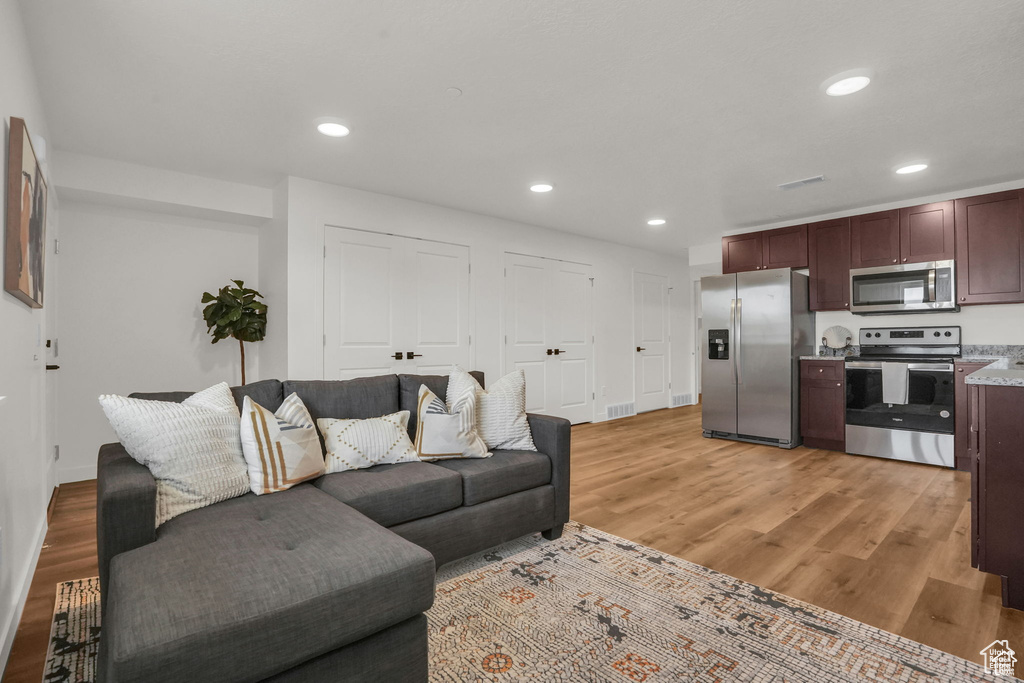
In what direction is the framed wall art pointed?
to the viewer's right

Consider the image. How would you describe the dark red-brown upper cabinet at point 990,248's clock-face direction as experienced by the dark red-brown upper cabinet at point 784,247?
the dark red-brown upper cabinet at point 990,248 is roughly at 8 o'clock from the dark red-brown upper cabinet at point 784,247.

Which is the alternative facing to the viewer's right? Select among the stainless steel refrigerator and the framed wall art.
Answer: the framed wall art

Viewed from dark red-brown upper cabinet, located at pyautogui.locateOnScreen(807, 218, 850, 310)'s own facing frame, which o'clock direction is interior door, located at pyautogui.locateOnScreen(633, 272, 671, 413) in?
The interior door is roughly at 4 o'clock from the dark red-brown upper cabinet.
